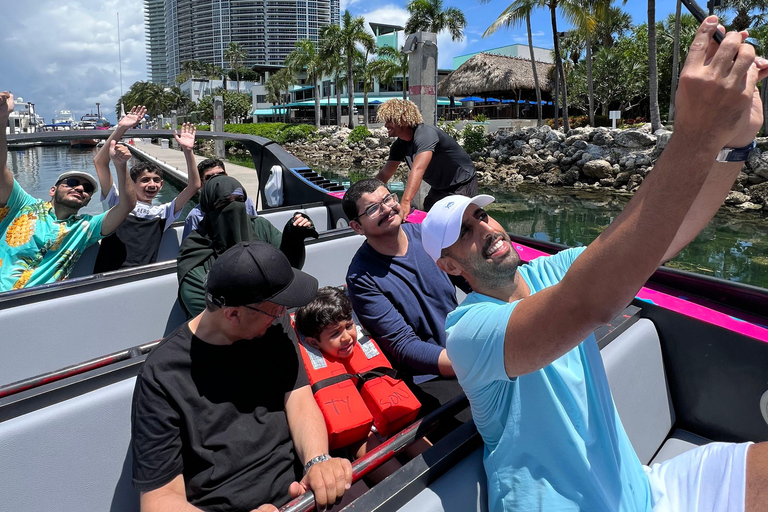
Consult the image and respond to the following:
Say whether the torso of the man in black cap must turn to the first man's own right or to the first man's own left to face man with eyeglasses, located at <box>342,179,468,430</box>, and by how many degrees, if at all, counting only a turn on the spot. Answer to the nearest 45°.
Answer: approximately 90° to the first man's own left

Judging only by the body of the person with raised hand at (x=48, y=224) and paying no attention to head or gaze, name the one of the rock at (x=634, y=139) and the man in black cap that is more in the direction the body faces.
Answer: the man in black cap

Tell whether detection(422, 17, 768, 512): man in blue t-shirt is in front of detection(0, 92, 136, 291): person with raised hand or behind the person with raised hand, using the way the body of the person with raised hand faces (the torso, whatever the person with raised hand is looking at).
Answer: in front

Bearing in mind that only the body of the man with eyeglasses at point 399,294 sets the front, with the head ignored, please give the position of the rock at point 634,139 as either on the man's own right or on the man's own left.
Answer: on the man's own left

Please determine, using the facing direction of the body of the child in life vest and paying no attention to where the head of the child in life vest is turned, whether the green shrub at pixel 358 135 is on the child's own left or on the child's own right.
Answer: on the child's own left

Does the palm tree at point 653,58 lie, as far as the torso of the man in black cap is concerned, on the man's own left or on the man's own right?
on the man's own left

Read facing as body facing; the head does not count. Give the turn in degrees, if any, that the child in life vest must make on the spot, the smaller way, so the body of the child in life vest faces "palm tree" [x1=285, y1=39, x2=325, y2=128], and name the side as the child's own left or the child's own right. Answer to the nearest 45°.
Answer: approximately 135° to the child's own left

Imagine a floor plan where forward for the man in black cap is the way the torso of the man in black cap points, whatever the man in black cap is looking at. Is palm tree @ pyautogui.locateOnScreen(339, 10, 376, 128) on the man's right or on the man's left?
on the man's left

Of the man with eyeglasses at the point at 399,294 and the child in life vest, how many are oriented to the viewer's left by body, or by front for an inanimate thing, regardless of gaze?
0

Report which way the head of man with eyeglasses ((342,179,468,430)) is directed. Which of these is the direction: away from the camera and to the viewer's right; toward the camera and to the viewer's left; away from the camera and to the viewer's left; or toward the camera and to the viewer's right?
toward the camera and to the viewer's right
